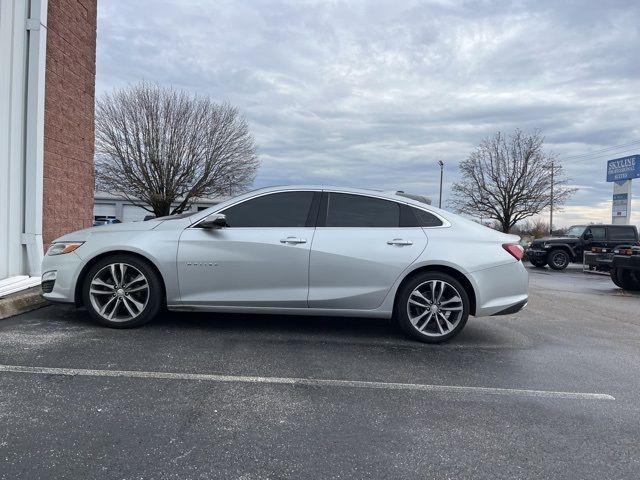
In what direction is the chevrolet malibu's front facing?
to the viewer's left

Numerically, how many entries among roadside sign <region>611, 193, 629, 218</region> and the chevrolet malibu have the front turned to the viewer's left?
1

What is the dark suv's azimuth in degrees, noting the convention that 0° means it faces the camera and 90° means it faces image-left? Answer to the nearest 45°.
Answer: approximately 45°

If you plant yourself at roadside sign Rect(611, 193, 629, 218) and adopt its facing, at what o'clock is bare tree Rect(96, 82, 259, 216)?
The bare tree is roughly at 2 o'clock from the roadside sign.

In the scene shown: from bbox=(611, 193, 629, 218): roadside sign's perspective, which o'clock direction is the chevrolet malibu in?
The chevrolet malibu is roughly at 12 o'clock from the roadside sign.

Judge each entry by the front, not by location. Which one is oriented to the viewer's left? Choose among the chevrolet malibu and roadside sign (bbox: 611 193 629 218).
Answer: the chevrolet malibu

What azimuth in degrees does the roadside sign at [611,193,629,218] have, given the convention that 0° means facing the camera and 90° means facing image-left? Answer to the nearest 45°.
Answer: approximately 0°

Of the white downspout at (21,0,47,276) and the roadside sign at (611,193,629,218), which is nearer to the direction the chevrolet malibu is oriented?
the white downspout

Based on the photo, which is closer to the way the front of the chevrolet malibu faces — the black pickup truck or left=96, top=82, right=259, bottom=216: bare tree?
the bare tree
